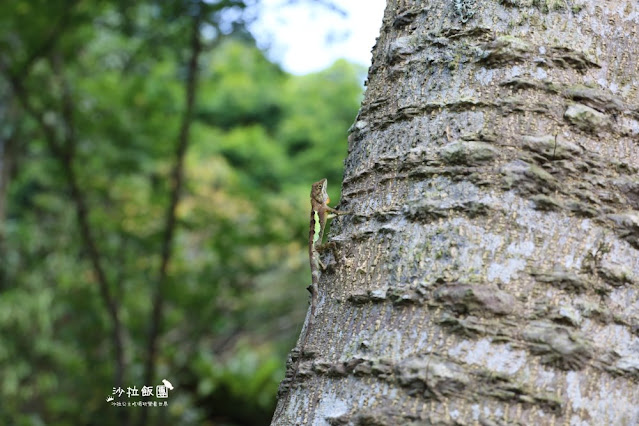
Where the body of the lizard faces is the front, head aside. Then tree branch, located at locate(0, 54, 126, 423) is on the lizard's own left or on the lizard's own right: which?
on the lizard's own left

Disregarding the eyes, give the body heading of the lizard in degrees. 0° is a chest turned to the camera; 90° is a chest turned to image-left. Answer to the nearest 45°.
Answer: approximately 270°

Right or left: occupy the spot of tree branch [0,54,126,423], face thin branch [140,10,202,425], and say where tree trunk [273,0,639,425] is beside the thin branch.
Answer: right

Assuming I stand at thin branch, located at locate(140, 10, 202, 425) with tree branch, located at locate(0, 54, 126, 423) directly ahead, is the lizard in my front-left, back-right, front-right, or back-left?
back-left
